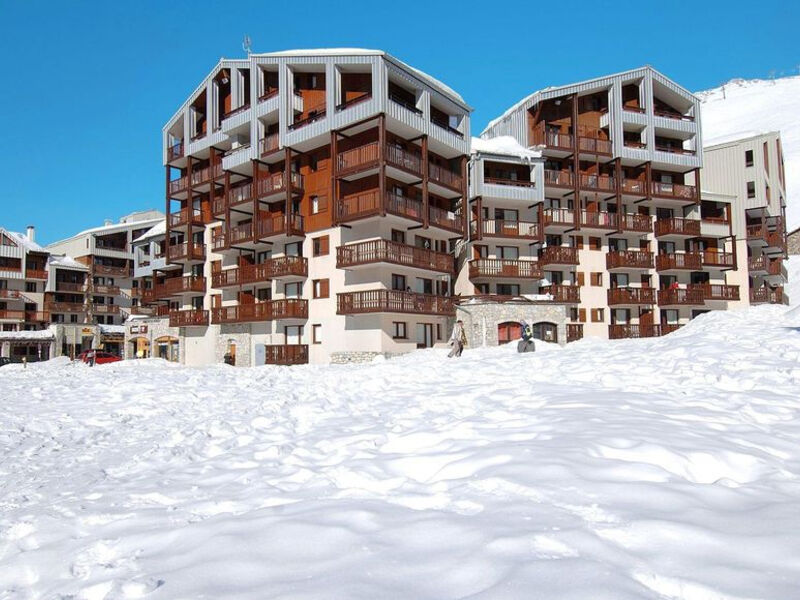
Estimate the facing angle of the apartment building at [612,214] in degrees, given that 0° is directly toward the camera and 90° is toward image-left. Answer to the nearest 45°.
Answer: approximately 0°

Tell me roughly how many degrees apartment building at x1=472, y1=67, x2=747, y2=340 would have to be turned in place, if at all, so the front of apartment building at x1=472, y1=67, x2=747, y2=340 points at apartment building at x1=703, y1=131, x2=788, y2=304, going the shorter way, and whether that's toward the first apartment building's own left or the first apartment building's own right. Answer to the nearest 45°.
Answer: approximately 135° to the first apartment building's own left
